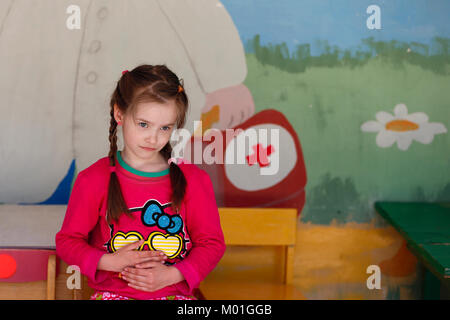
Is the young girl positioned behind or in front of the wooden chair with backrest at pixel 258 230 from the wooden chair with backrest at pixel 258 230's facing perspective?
in front

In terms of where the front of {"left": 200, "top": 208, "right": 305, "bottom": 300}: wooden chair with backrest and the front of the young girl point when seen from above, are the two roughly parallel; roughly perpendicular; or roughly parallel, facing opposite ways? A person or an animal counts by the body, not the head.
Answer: roughly parallel

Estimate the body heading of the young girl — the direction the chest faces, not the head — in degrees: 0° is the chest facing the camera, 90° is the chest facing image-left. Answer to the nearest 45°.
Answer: approximately 0°

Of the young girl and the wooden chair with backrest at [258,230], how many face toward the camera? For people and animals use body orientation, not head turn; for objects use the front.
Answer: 2

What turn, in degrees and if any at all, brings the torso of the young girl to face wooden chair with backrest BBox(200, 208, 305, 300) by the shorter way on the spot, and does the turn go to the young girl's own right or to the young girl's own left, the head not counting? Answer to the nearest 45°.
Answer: approximately 135° to the young girl's own left

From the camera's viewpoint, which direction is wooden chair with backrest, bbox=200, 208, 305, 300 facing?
toward the camera

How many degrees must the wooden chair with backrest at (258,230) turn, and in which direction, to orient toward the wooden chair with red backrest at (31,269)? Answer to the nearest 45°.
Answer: approximately 45° to its right
